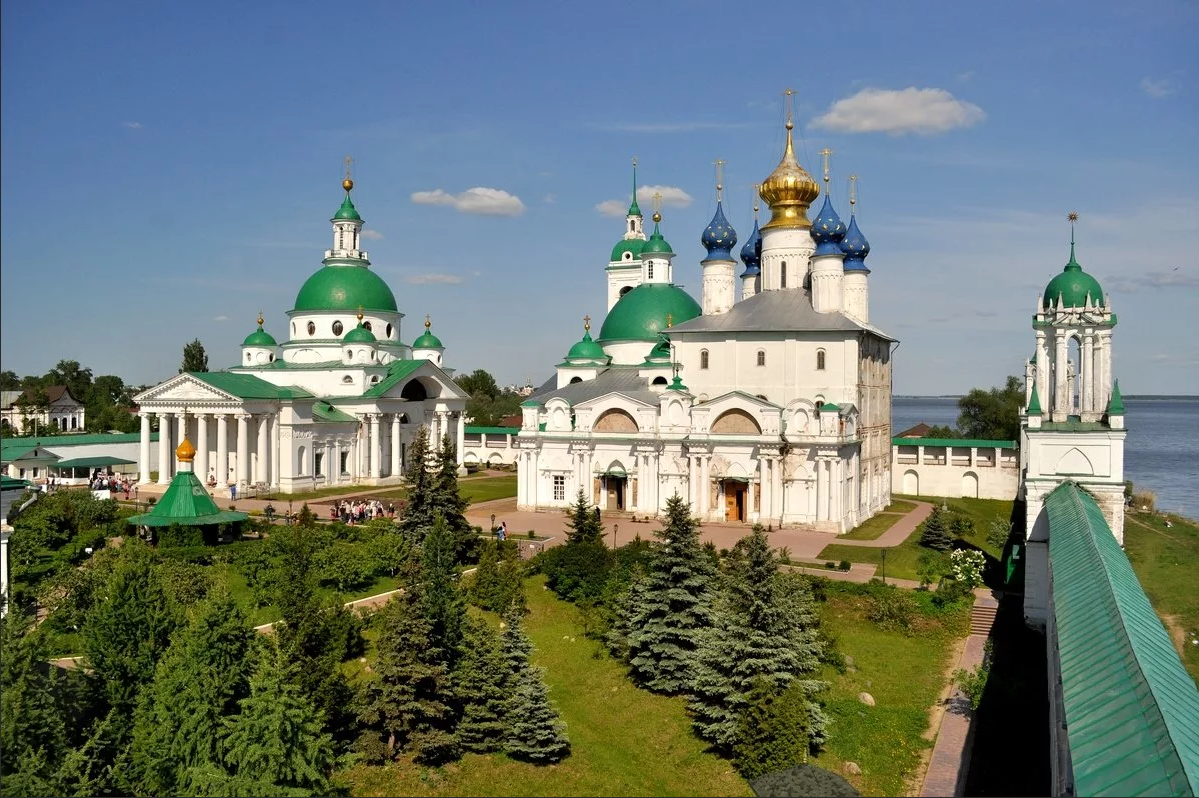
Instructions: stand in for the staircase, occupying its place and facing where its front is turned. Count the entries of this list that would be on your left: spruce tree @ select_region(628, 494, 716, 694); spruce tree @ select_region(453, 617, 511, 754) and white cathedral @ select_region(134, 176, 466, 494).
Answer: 0

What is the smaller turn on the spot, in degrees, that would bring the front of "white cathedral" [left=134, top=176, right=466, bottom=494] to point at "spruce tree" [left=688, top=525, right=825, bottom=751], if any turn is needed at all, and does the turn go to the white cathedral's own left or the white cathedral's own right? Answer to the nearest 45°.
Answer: approximately 45° to the white cathedral's own left

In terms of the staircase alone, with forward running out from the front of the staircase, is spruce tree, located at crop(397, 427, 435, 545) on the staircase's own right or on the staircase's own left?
on the staircase's own right

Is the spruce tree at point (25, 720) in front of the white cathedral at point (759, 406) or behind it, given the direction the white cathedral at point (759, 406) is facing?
in front

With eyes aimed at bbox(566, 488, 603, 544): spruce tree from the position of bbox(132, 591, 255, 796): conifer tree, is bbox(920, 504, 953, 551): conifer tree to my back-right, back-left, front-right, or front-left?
front-right

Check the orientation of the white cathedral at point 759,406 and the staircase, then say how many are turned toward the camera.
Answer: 2

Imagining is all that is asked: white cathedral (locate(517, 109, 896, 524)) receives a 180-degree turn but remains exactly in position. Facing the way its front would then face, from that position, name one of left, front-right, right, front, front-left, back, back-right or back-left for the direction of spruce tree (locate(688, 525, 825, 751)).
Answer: back

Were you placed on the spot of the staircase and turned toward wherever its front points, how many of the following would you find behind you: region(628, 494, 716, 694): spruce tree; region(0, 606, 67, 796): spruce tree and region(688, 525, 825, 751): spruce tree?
0

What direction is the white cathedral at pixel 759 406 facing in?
toward the camera

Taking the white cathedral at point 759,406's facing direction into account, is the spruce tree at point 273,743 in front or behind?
in front

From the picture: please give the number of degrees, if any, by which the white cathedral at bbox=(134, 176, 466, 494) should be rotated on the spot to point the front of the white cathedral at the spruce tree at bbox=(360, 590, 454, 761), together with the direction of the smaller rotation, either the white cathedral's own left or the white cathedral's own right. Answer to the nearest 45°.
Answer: approximately 45° to the white cathedral's own left

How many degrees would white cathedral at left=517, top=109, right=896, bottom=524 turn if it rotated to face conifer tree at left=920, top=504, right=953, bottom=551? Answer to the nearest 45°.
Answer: approximately 45° to its left

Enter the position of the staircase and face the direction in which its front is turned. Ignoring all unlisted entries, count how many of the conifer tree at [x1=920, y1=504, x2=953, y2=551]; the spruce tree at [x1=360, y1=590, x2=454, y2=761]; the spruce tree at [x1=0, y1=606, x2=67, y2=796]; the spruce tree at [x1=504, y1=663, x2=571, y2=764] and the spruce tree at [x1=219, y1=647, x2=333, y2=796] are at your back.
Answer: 1

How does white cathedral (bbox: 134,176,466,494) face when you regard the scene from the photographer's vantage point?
facing the viewer and to the left of the viewer

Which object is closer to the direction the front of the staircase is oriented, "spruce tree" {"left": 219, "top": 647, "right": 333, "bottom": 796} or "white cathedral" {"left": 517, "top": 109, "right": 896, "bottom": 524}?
the spruce tree

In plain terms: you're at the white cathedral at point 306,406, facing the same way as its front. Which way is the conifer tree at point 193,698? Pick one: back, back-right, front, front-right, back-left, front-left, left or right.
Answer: front-left

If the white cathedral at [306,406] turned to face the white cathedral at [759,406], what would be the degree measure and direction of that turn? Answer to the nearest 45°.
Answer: approximately 90° to its left

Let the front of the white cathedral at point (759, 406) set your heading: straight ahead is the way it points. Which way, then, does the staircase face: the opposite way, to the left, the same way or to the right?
the same way
